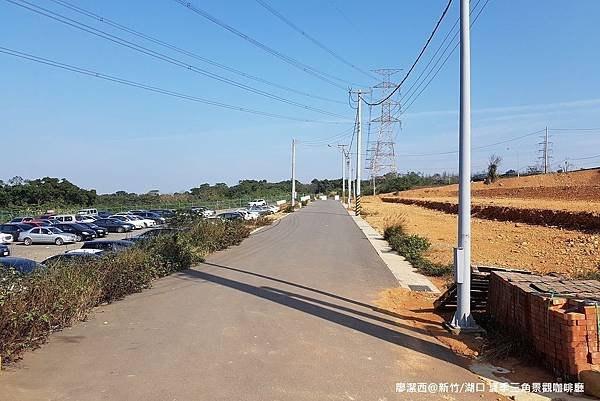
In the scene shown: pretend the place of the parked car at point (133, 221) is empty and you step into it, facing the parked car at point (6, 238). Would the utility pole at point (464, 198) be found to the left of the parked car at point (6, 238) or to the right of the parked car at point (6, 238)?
left

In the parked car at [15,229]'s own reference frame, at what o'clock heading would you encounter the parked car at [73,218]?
the parked car at [73,218] is roughly at 10 o'clock from the parked car at [15,229].

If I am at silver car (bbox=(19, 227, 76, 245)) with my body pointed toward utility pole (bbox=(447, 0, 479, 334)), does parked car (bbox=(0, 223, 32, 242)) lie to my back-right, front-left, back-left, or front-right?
back-right

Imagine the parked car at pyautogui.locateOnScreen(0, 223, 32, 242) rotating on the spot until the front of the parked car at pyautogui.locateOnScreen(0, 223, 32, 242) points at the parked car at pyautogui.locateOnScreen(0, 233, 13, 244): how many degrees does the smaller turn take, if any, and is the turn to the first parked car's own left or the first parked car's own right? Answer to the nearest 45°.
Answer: approximately 90° to the first parked car's own right
